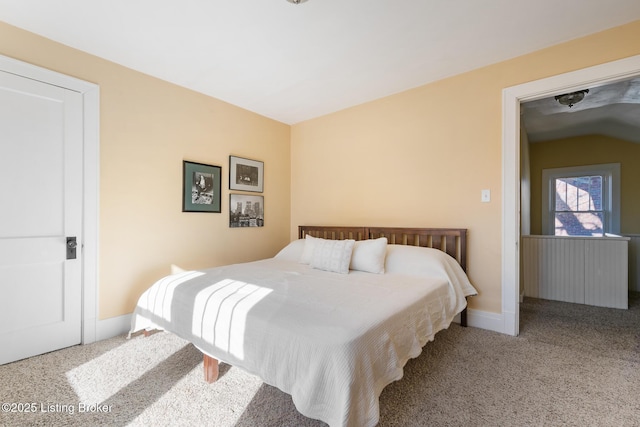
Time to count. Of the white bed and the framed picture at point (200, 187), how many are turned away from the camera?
0

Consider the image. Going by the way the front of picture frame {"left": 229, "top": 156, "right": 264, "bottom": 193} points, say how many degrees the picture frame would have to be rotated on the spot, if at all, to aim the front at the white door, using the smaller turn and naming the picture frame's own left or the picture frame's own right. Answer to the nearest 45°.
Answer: approximately 90° to the picture frame's own right

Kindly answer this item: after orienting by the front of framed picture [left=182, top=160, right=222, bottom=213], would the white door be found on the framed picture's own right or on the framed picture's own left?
on the framed picture's own right

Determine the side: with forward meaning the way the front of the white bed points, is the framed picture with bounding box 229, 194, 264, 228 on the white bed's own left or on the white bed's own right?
on the white bed's own right

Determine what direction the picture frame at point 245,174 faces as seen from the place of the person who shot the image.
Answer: facing the viewer and to the right of the viewer

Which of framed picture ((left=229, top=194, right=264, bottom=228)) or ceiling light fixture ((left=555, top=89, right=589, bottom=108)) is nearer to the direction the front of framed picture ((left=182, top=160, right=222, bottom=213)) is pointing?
the ceiling light fixture

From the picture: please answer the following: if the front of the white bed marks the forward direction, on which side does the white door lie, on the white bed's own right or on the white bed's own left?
on the white bed's own right

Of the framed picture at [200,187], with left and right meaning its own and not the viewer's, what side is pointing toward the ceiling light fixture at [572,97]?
front

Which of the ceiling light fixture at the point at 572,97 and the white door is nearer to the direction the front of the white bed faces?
the white door

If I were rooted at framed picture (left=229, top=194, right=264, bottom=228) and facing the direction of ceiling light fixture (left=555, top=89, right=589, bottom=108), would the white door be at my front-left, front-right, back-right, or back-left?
back-right

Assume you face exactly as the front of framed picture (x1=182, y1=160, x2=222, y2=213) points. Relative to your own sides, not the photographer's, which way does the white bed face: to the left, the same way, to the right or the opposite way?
to the right

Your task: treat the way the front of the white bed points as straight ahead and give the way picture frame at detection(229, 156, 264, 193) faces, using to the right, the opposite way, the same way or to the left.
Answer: to the left

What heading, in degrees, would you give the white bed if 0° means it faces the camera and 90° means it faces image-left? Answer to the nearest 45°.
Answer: approximately 45°

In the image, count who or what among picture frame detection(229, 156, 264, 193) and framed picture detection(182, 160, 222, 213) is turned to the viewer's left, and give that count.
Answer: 0

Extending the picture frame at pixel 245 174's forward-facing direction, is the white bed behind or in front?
in front
